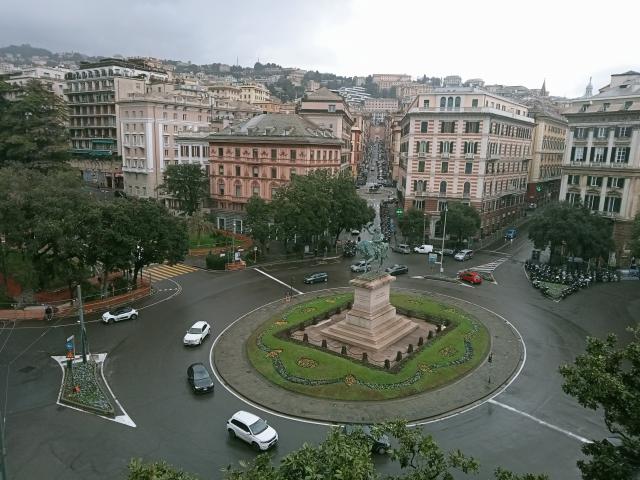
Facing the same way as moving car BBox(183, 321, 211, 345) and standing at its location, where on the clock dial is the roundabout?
The roundabout is roughly at 9 o'clock from the moving car.

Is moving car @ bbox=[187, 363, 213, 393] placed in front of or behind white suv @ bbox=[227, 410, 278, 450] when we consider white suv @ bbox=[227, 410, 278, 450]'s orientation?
behind

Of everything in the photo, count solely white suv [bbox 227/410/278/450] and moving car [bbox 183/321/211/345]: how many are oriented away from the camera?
0

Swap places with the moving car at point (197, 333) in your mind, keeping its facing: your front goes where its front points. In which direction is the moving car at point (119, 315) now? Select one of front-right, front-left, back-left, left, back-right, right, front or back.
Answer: right

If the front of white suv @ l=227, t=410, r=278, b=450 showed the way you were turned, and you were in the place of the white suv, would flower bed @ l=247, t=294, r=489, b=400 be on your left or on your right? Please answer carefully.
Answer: on your left

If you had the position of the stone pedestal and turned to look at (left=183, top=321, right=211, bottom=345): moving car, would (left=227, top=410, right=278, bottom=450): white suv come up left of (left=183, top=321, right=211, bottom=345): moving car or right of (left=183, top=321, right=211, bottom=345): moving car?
left

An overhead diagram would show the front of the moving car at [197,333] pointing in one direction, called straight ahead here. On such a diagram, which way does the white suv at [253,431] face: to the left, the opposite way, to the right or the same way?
to the left

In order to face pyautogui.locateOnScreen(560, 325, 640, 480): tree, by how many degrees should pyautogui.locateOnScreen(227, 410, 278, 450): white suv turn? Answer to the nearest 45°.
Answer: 0° — it already faces it

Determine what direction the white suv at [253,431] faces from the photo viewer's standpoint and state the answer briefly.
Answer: facing the viewer and to the right of the viewer

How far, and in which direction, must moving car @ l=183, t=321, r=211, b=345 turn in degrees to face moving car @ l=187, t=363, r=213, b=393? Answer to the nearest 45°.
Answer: approximately 45° to its left

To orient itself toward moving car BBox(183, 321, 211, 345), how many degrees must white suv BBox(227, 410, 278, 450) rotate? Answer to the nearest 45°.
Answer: approximately 135° to its left

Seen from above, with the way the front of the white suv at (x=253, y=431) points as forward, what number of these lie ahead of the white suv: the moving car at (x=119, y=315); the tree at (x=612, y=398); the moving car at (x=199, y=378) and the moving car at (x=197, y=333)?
1

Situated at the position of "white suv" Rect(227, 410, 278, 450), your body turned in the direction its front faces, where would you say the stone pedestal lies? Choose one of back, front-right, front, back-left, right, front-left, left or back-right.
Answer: left

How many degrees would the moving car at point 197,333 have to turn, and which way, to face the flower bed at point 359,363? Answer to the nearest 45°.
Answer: approximately 90° to its left

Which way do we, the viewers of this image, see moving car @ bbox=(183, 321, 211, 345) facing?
facing the viewer and to the left of the viewer
